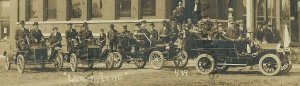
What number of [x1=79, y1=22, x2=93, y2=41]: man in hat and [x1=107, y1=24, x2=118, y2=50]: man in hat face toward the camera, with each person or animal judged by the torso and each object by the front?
2

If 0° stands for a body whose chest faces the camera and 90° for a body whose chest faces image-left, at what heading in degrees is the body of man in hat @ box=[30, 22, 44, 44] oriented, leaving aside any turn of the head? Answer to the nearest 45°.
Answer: approximately 0°

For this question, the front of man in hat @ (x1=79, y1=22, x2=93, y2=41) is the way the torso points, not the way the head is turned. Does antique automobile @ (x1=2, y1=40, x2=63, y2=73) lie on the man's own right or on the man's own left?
on the man's own right

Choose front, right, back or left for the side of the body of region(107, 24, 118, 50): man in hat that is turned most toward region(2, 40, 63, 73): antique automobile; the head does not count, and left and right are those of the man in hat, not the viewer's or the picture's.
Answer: right

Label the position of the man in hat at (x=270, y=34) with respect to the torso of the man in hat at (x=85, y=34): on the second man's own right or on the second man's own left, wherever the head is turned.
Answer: on the second man's own left

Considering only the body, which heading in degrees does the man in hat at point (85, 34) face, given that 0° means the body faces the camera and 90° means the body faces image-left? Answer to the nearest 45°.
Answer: approximately 0°
